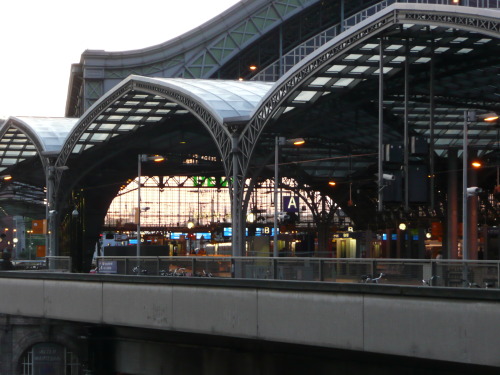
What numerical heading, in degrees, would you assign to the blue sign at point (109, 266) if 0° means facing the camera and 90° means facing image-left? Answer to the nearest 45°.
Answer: approximately 0°
